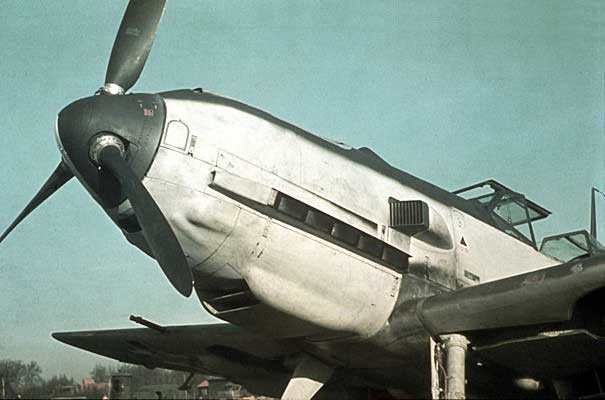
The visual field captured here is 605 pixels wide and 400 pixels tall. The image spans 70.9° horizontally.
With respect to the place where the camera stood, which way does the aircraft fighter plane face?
facing the viewer and to the left of the viewer
